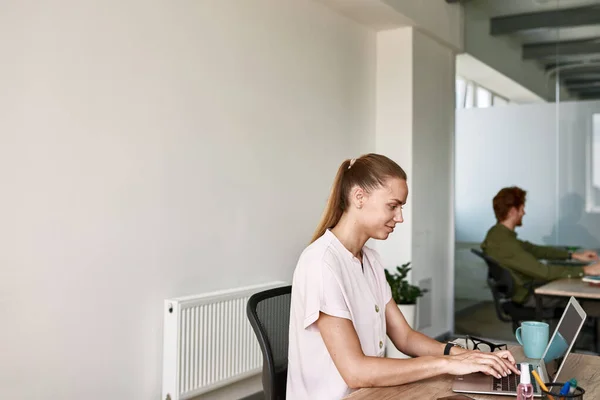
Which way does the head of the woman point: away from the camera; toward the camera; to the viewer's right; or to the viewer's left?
to the viewer's right

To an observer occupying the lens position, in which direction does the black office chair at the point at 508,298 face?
facing to the right of the viewer

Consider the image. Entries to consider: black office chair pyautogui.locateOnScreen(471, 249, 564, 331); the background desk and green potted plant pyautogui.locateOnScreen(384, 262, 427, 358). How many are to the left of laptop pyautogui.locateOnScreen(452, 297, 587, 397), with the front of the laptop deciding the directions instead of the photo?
0

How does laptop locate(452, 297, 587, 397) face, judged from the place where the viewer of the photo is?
facing to the left of the viewer

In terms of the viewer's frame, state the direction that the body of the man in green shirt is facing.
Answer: to the viewer's right

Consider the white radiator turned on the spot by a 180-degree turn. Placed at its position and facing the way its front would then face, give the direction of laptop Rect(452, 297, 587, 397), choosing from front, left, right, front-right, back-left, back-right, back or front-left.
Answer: back

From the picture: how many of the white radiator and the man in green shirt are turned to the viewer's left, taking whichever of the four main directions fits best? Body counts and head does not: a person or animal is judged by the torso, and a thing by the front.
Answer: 0

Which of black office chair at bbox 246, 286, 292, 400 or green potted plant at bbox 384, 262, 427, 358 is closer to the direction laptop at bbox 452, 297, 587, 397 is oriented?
the black office chair

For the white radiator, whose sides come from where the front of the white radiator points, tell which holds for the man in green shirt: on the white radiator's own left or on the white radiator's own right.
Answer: on the white radiator's own left

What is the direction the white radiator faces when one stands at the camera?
facing the viewer and to the right of the viewer

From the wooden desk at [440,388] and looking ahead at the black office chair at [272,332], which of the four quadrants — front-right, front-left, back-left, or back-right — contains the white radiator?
front-right

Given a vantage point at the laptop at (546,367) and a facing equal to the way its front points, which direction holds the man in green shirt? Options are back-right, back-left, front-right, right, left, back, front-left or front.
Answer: right

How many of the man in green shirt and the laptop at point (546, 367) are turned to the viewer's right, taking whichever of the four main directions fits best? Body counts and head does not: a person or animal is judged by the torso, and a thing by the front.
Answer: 1
